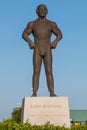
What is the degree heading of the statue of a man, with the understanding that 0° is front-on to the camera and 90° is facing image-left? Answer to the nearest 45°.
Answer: approximately 0°

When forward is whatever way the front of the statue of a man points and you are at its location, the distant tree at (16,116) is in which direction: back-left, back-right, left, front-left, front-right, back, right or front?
back
